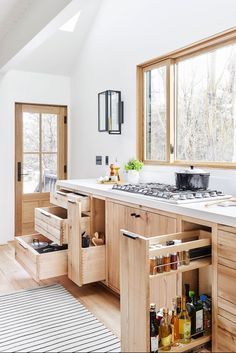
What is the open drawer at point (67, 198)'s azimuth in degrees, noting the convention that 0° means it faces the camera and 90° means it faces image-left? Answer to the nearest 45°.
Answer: approximately 45°

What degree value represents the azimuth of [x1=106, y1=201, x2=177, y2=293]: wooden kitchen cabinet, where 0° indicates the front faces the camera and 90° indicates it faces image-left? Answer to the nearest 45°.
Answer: approximately 45°

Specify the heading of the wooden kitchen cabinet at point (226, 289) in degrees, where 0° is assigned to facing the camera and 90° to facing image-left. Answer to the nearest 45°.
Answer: approximately 45°

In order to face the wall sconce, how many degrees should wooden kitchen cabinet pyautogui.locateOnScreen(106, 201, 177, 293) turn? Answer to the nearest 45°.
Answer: approximately 135° to its right

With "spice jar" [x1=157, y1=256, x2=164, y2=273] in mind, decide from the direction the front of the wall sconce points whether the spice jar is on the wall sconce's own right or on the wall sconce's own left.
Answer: on the wall sconce's own left
